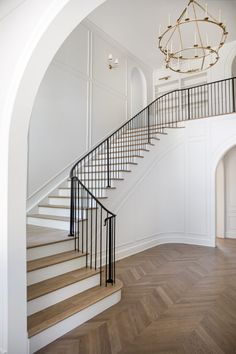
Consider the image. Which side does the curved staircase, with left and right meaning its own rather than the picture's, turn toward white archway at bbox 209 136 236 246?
left

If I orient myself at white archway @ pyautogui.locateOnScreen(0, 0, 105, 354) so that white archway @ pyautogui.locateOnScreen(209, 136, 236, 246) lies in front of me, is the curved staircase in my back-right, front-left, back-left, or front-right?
front-left

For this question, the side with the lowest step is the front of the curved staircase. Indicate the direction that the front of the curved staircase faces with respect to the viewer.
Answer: facing the viewer and to the right of the viewer

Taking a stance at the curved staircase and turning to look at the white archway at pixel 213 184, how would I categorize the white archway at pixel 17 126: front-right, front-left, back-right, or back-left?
back-right

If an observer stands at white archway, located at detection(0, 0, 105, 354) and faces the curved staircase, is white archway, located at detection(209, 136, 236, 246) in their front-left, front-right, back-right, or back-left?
front-right
